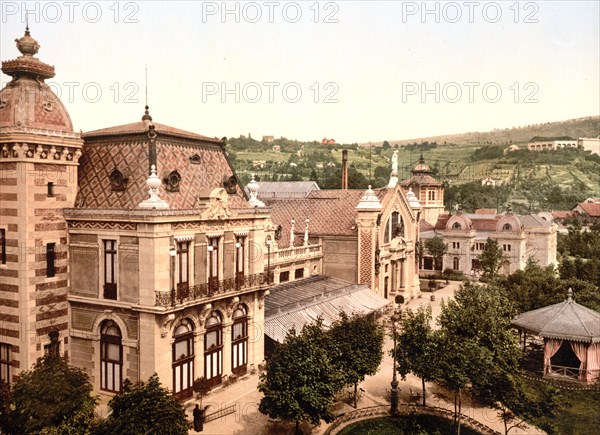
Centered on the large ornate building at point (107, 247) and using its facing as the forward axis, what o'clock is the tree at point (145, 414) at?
The tree is roughly at 1 o'clock from the large ornate building.

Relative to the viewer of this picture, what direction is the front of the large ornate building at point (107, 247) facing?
facing the viewer and to the right of the viewer

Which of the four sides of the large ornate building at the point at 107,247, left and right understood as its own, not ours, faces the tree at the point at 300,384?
front

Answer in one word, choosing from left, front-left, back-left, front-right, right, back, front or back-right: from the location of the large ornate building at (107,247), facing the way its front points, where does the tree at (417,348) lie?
front-left

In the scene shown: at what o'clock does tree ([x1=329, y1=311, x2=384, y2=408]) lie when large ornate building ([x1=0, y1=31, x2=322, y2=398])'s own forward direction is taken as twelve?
The tree is roughly at 11 o'clock from the large ornate building.

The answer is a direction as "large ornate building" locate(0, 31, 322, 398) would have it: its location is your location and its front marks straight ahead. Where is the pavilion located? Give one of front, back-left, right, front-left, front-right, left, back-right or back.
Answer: front-left

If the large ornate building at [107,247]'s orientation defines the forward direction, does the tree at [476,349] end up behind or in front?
in front
